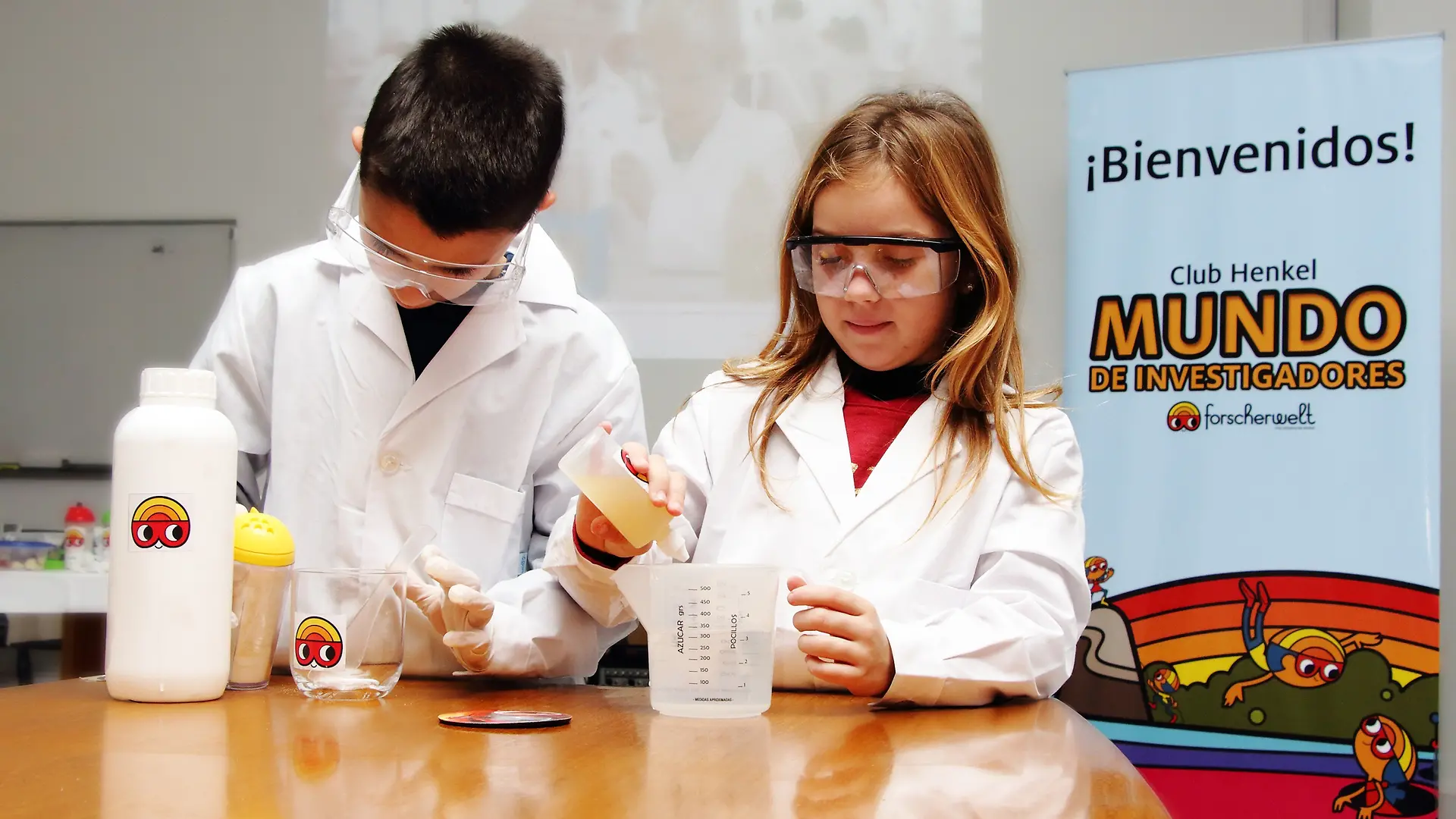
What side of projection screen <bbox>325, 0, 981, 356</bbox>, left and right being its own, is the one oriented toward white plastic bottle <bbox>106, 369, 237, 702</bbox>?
front

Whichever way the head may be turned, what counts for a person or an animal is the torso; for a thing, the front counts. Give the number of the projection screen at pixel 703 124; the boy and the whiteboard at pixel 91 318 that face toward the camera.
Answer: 3

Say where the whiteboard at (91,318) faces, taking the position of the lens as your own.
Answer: facing the viewer

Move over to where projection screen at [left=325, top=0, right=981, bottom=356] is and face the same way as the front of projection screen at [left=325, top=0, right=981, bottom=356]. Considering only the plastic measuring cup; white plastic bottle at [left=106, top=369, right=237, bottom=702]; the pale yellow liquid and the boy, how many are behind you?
0

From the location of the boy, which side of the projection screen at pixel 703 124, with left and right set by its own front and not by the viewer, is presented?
front

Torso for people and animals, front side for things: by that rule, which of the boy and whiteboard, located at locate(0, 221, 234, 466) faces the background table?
the whiteboard

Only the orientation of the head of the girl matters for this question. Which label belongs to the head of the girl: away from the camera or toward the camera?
toward the camera

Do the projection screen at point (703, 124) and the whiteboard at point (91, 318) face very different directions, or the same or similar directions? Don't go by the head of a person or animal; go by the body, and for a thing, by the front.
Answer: same or similar directions

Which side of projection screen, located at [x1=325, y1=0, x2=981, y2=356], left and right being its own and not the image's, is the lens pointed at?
front

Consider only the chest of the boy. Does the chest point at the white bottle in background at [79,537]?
no

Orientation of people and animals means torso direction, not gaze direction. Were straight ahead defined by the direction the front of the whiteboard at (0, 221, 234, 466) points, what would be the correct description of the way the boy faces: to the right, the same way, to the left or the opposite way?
the same way

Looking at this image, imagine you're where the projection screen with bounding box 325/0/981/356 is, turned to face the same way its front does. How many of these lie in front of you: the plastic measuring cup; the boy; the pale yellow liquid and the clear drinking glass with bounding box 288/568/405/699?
4

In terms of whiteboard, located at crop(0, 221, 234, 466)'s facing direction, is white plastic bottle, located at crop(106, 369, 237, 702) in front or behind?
in front
